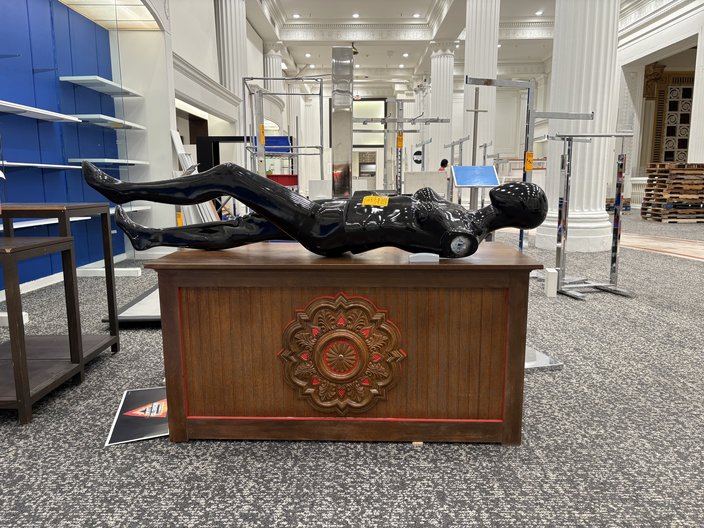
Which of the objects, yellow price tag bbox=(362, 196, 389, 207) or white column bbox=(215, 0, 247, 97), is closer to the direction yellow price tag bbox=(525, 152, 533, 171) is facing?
the yellow price tag

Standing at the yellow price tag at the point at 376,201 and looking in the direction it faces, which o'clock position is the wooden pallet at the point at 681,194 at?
The wooden pallet is roughly at 7 o'clock from the yellow price tag.

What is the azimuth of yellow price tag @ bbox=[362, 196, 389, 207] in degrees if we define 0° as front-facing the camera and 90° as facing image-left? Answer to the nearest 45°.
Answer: approximately 0°

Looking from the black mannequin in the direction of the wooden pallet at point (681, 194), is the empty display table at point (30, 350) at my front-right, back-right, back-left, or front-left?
back-left

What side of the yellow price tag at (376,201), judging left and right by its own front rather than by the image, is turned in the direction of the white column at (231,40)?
back

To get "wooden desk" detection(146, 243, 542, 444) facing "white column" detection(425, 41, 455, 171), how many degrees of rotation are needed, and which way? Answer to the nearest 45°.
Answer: approximately 180°

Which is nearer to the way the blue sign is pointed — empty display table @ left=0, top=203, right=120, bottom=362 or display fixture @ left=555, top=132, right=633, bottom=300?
the empty display table

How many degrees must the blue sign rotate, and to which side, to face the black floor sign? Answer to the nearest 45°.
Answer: approximately 45° to its right
